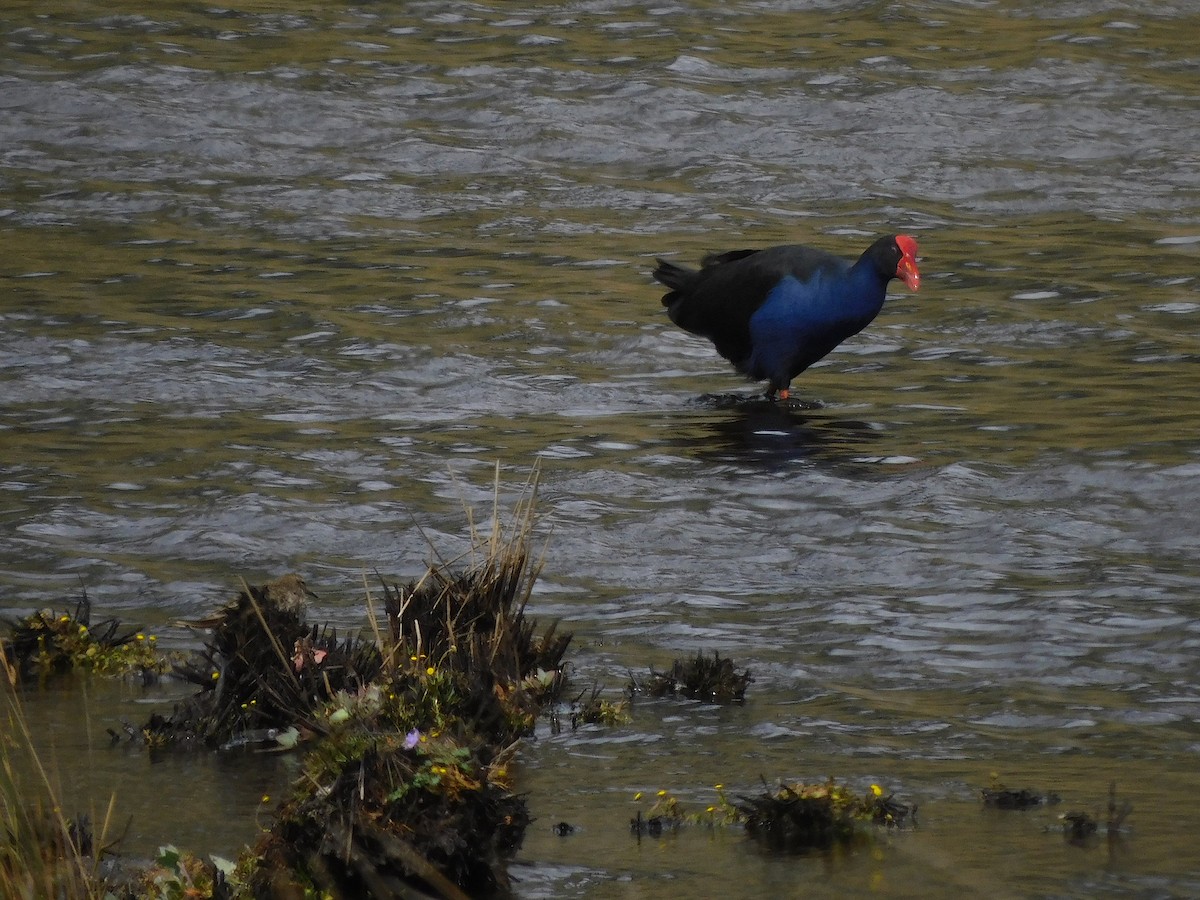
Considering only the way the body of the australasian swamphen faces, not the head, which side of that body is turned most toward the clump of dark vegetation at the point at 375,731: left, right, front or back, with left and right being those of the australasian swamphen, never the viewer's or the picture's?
right

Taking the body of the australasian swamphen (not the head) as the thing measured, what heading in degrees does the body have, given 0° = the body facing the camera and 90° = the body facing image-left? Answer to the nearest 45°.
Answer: approximately 270°

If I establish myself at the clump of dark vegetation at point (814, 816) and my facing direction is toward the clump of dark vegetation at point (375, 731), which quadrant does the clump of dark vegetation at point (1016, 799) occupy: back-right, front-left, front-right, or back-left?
back-right

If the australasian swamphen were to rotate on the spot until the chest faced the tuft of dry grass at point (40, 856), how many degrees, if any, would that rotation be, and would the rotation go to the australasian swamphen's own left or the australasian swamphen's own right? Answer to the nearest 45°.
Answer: approximately 90° to the australasian swamphen's own right

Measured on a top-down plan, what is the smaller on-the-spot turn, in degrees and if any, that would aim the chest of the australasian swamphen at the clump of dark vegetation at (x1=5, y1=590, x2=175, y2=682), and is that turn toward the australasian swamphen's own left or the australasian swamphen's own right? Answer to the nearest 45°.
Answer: approximately 135° to the australasian swamphen's own right

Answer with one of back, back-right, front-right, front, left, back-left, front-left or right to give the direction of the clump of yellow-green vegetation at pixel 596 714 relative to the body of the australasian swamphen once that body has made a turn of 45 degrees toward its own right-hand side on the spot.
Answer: front-right

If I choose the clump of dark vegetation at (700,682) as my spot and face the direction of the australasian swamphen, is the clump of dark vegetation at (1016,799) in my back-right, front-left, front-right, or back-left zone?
back-right

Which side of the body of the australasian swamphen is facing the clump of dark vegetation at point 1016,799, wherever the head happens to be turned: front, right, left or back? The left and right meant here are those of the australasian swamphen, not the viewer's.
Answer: right

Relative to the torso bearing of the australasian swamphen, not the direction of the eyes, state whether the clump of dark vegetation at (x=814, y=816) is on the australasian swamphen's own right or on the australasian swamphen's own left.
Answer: on the australasian swamphen's own right
